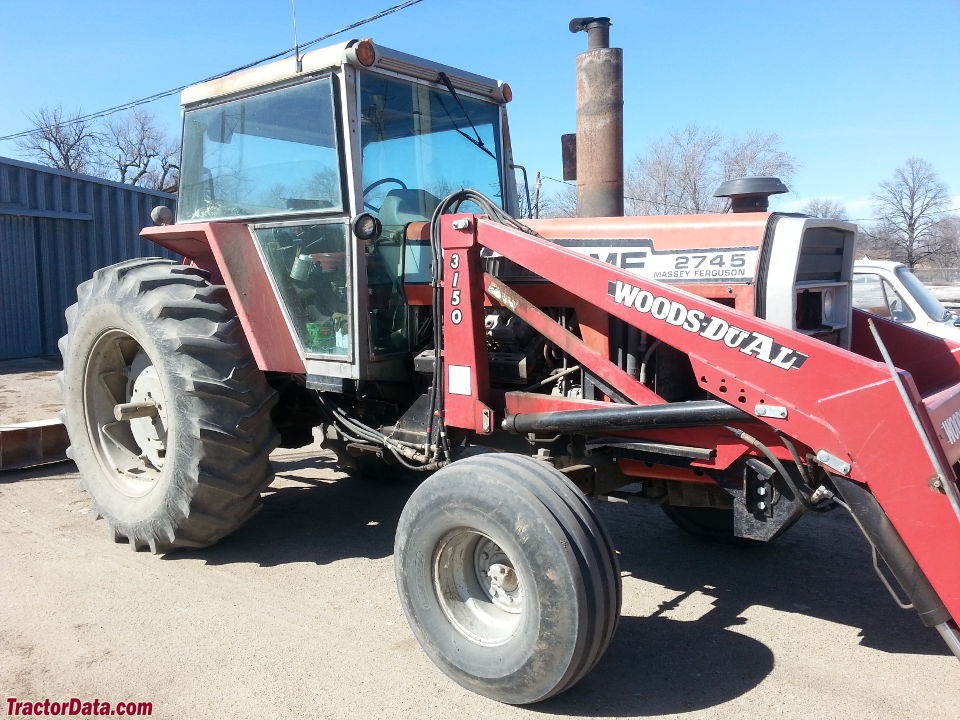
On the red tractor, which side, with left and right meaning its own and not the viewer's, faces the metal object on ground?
back

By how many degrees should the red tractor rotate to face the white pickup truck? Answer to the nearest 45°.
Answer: approximately 90° to its left

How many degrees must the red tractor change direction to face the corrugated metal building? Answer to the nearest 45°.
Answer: approximately 180°

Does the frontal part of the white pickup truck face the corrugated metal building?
no

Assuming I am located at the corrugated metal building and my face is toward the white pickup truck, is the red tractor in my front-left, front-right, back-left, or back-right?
front-right

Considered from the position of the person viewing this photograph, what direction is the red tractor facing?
facing the viewer and to the right of the viewer
